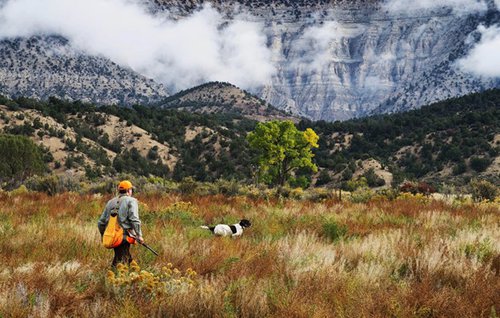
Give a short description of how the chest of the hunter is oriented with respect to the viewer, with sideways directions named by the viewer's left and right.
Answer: facing away from the viewer and to the right of the viewer

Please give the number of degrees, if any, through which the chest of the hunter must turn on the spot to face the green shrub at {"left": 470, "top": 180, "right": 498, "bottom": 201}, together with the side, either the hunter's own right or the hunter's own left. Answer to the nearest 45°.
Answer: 0° — they already face it
